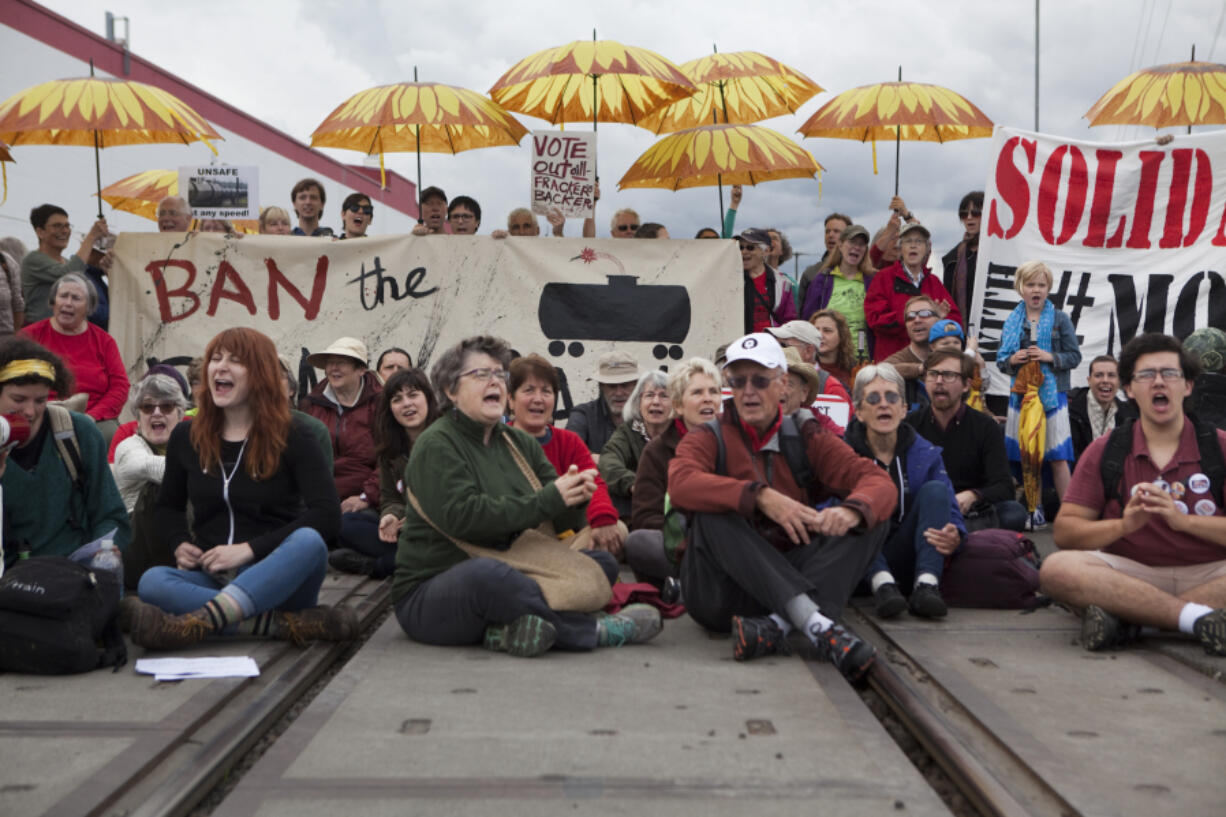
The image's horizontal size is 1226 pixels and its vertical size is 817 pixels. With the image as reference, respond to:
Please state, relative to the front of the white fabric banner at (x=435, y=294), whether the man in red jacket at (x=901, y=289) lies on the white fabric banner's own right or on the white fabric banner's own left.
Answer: on the white fabric banner's own left

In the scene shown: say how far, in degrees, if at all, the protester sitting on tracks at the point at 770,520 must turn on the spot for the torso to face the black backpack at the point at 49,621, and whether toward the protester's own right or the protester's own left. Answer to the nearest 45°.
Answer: approximately 90° to the protester's own right

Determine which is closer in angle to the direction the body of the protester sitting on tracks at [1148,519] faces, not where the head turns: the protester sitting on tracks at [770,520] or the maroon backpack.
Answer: the protester sitting on tracks

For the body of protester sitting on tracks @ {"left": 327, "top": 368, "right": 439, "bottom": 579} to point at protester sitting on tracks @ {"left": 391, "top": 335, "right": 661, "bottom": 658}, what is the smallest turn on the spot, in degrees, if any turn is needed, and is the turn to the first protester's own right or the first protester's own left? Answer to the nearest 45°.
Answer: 0° — they already face them

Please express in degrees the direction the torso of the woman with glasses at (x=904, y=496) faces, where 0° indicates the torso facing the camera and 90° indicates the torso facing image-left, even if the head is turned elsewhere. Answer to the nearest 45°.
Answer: approximately 0°

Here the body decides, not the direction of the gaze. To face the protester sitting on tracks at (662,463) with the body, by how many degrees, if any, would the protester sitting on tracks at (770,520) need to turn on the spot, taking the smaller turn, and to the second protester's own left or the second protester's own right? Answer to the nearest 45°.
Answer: approximately 135° to the second protester's own right

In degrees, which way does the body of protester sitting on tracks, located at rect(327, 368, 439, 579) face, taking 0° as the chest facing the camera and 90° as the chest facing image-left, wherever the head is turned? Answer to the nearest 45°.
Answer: approximately 0°
